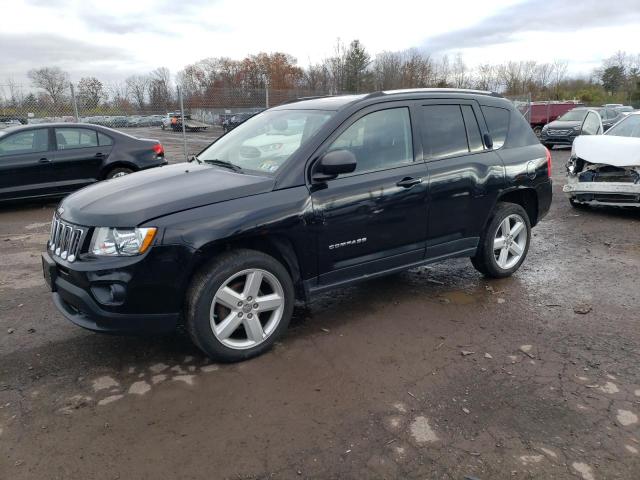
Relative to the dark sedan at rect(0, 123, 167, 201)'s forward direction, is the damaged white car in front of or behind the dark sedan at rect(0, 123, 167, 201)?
behind

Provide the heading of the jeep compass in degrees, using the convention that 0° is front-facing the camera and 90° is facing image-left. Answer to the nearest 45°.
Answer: approximately 45°

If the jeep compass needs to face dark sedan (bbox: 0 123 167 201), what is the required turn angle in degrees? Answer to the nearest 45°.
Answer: approximately 90° to its right

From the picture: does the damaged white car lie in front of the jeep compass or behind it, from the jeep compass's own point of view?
behind

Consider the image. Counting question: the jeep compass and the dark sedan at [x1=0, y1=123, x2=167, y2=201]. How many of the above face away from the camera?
0

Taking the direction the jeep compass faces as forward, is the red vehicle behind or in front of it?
behind

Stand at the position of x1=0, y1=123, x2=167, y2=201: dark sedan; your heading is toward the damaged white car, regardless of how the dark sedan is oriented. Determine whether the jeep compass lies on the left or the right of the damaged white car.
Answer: right

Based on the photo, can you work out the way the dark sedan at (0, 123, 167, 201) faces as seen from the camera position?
facing to the left of the viewer

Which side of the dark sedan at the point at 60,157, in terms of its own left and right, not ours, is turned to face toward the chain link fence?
right
